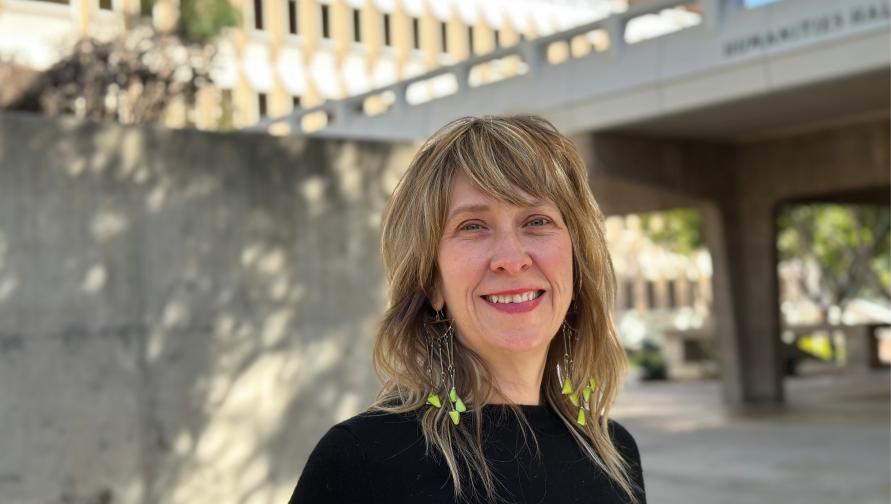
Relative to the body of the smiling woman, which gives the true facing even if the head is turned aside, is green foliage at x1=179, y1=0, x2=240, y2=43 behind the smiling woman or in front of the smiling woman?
behind

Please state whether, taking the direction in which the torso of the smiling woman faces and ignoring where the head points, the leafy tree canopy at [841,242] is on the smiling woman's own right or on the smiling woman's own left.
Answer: on the smiling woman's own left

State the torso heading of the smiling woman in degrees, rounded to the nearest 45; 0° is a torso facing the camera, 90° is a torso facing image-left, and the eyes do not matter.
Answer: approximately 315°

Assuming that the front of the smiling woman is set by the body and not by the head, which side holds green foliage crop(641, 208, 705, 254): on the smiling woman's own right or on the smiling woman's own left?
on the smiling woman's own left
